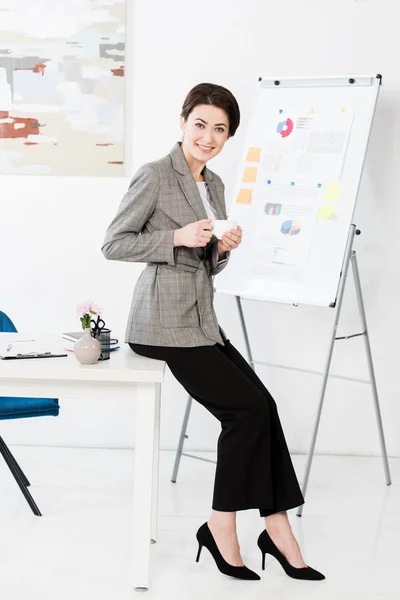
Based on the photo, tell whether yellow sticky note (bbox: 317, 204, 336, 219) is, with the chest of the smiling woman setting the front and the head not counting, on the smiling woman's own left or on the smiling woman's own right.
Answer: on the smiling woman's own left

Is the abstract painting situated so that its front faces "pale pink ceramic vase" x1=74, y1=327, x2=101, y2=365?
yes

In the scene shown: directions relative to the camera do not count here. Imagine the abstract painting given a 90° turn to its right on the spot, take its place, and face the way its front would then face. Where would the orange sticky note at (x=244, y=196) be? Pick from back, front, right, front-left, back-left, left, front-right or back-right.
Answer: back-left

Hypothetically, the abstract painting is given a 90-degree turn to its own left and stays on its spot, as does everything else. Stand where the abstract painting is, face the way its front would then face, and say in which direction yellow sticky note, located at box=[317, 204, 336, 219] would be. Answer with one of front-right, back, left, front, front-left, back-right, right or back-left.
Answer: front-right

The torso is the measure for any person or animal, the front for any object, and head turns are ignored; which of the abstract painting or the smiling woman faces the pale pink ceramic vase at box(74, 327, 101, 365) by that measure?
the abstract painting

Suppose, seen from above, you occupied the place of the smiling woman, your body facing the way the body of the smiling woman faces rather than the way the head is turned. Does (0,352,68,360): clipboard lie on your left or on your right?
on your right

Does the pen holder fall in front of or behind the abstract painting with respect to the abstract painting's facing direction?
in front

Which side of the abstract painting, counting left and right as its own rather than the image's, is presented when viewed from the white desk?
front

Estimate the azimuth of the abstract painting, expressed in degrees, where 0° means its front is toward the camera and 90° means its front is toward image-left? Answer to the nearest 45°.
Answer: approximately 0°

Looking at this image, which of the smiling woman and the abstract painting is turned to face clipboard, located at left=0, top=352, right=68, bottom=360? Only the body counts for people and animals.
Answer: the abstract painting

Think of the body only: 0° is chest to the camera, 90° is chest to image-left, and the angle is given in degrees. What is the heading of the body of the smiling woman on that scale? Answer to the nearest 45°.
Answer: approximately 315°
